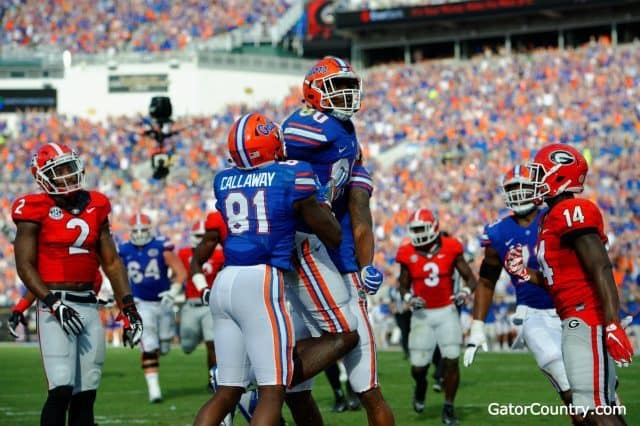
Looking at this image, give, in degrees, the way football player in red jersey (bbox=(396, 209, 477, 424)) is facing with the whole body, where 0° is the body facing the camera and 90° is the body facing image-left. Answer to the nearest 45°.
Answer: approximately 0°

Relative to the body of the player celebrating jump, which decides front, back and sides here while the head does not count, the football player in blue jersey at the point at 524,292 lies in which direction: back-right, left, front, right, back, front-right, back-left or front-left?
left

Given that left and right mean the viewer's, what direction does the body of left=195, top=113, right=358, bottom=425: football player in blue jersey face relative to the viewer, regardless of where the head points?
facing away from the viewer and to the right of the viewer

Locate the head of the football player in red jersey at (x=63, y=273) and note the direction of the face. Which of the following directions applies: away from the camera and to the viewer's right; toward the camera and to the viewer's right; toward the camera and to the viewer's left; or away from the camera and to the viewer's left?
toward the camera and to the viewer's right

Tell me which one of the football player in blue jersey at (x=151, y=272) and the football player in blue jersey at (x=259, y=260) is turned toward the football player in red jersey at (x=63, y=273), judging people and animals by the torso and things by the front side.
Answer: the football player in blue jersey at (x=151, y=272)

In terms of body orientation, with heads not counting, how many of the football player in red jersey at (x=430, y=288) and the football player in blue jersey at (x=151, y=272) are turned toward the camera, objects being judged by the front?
2

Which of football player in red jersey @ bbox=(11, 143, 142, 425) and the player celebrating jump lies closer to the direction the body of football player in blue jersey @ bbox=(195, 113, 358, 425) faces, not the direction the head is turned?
the player celebrating jump

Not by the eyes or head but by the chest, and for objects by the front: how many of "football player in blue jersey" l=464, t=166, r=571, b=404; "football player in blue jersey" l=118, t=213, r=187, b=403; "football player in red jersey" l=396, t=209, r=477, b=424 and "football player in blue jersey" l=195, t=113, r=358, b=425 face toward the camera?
3

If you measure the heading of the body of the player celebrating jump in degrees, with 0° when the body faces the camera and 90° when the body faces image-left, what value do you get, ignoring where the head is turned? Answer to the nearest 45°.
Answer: approximately 315°

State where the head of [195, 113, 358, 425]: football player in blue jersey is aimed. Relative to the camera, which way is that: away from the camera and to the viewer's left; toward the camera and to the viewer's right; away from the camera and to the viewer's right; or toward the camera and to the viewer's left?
away from the camera and to the viewer's right
